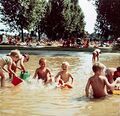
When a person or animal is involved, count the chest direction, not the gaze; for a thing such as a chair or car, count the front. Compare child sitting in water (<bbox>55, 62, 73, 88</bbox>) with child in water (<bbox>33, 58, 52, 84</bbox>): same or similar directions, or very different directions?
same or similar directions

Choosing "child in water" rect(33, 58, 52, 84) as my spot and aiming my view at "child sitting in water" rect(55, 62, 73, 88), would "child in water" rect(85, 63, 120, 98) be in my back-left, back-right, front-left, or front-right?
front-right

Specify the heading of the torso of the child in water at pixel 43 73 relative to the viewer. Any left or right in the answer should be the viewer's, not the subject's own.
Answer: facing the viewer

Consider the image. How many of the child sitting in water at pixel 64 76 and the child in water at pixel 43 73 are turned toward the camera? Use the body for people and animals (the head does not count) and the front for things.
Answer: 2

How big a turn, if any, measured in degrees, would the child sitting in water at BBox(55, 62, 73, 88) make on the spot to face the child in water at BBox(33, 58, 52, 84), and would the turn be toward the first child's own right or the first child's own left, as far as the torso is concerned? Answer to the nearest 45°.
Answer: approximately 135° to the first child's own right

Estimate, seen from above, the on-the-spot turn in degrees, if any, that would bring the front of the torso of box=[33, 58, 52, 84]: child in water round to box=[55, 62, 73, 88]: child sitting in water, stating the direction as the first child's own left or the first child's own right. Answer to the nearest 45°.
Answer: approximately 45° to the first child's own left

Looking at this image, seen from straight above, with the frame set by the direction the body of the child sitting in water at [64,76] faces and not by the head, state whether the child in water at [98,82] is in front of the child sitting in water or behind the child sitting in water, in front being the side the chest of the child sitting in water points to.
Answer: in front
